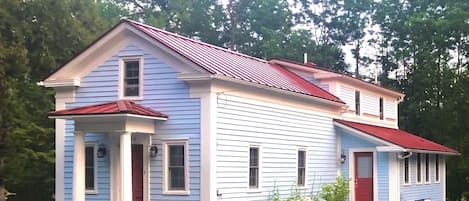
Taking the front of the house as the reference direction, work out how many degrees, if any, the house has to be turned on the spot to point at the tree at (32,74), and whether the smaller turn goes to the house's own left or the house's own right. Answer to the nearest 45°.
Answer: approximately 90° to the house's own right

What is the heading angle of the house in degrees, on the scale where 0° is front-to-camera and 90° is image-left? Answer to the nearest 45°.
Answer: approximately 45°
